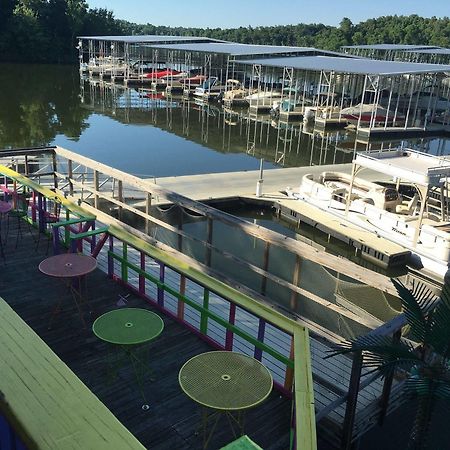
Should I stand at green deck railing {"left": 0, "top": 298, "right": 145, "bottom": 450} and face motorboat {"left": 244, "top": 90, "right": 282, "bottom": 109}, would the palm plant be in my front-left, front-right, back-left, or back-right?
front-right

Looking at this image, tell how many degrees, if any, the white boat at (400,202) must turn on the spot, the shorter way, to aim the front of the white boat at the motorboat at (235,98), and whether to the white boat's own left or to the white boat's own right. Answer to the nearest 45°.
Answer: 0° — it already faces it

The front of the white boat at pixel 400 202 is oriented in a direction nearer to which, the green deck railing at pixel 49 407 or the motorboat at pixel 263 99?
the motorboat

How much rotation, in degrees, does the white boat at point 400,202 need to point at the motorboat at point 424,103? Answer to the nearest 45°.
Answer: approximately 45° to its right

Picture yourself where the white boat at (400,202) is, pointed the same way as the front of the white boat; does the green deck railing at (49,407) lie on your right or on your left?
on your left

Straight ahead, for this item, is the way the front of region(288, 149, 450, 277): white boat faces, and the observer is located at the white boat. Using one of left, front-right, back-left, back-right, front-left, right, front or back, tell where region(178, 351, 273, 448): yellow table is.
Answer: back-left

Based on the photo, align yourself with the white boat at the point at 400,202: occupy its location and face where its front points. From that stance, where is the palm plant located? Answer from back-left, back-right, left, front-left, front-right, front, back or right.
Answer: back-left

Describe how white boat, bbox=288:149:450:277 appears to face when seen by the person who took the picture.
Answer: facing away from the viewer and to the left of the viewer

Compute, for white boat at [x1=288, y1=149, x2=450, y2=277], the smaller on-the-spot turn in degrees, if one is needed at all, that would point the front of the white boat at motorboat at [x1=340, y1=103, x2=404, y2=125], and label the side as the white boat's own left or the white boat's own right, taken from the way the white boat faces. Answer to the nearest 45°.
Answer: approximately 45° to the white boat's own right
